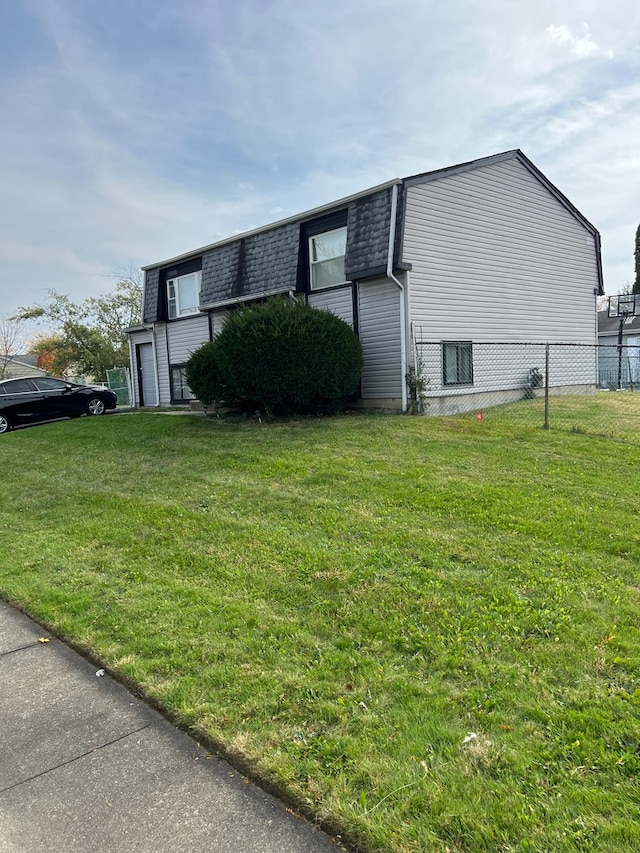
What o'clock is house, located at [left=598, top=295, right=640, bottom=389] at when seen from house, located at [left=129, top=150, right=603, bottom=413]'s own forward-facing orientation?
house, located at [left=598, top=295, right=640, bottom=389] is roughly at 6 o'clock from house, located at [left=129, top=150, right=603, bottom=413].

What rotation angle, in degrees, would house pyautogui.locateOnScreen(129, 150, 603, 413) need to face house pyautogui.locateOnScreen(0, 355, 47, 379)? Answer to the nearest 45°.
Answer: approximately 90° to its right

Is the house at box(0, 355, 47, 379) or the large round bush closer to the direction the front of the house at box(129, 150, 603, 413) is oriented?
the large round bush

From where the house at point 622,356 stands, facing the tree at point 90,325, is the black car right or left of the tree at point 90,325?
left

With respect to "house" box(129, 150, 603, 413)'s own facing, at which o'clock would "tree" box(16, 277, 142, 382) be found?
The tree is roughly at 3 o'clock from the house.

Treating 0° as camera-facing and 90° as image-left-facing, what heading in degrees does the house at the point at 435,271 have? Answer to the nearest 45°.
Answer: approximately 45°

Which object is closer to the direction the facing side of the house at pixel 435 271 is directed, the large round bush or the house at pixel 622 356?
the large round bush
